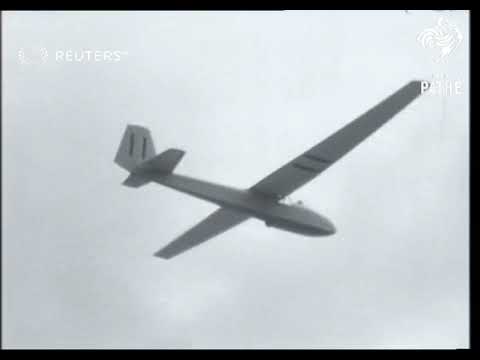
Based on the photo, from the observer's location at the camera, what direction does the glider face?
facing away from the viewer and to the right of the viewer
